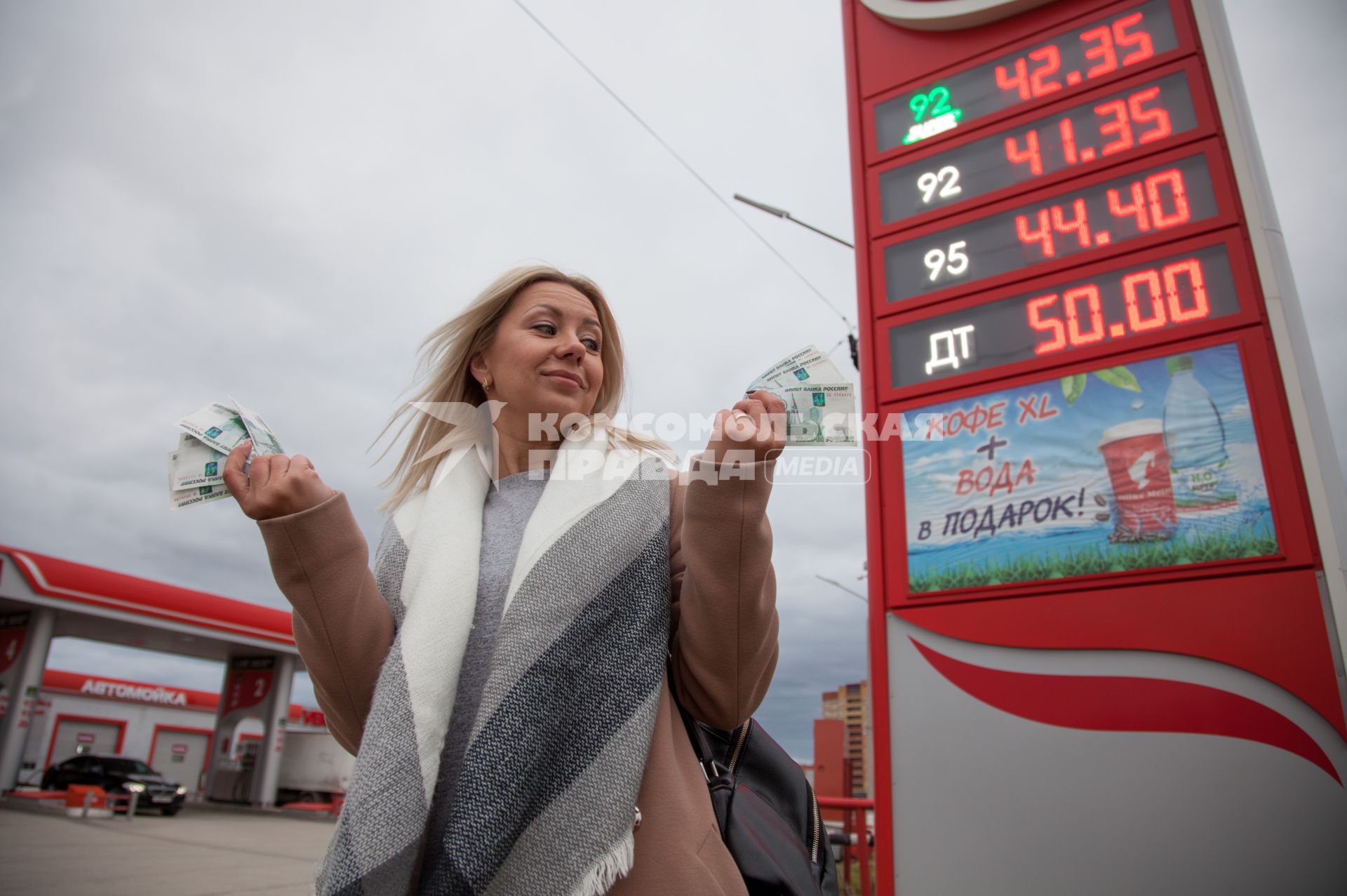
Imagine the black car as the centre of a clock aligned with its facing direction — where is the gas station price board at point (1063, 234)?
The gas station price board is roughly at 1 o'clock from the black car.

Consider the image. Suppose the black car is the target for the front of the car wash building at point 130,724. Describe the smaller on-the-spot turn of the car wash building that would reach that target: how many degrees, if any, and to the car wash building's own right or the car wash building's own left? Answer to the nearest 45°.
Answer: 0° — it already faces it

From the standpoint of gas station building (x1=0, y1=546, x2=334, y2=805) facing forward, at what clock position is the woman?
The woman is roughly at 12 o'clock from the gas station building.

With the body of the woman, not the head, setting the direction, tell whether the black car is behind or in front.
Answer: behind

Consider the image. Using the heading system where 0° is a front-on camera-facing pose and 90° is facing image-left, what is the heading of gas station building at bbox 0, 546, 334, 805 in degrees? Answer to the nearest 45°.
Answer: approximately 0°

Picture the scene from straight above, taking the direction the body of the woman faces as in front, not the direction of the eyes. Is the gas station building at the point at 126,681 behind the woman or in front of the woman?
behind

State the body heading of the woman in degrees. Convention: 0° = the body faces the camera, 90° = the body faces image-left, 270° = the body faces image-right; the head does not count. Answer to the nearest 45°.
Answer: approximately 0°

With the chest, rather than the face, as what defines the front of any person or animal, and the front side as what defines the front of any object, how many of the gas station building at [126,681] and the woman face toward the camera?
2

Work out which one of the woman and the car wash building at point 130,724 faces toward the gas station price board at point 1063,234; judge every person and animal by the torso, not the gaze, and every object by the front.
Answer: the car wash building

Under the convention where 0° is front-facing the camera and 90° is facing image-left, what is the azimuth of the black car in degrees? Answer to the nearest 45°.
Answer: approximately 315°
